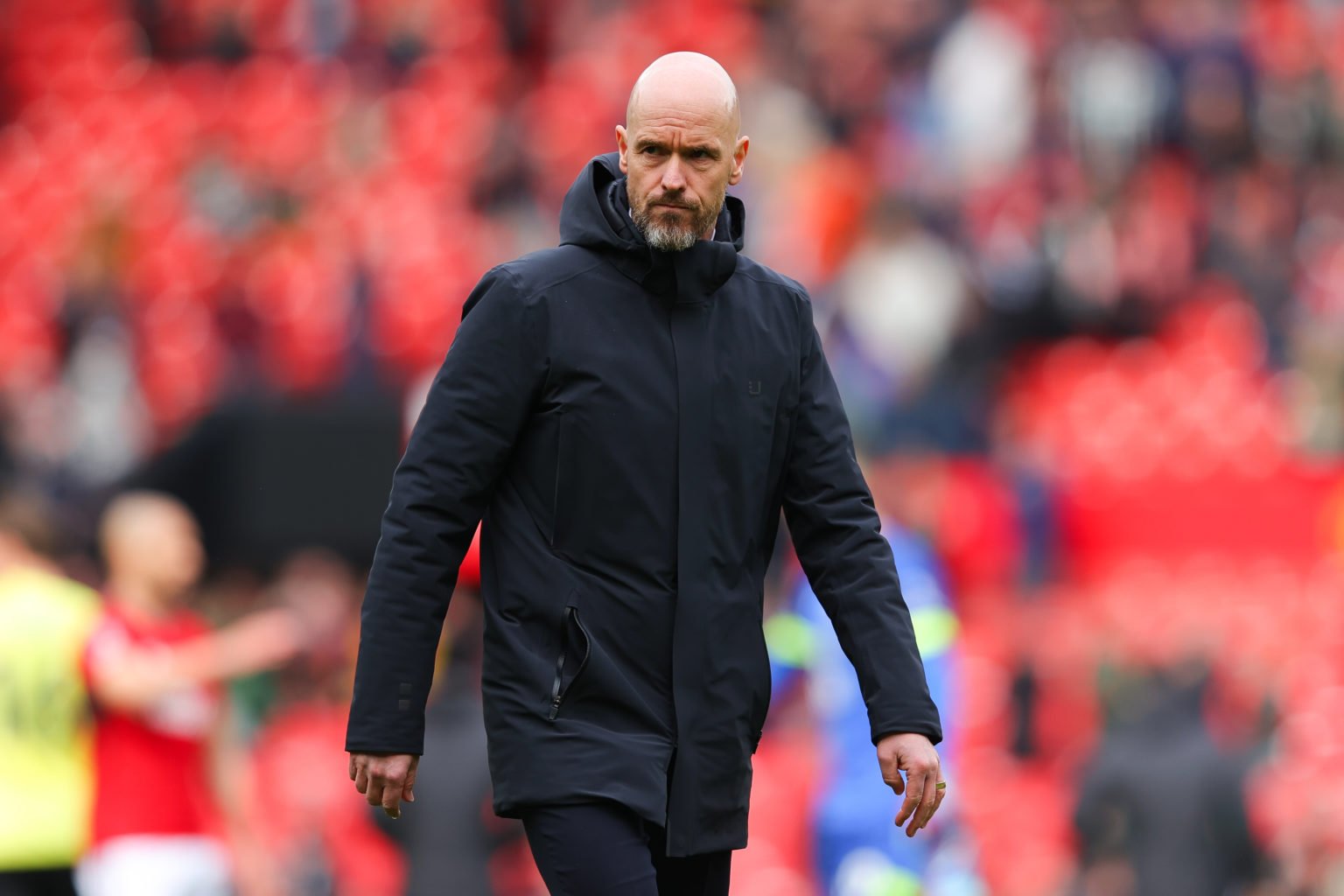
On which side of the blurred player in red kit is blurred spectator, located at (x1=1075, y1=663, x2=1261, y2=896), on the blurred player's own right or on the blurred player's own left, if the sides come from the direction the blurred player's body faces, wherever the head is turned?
on the blurred player's own left

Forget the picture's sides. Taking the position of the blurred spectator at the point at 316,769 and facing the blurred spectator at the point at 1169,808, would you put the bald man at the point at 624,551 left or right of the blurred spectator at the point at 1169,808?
right

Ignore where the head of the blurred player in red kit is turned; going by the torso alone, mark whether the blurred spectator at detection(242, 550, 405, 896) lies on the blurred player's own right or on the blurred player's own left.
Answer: on the blurred player's own left

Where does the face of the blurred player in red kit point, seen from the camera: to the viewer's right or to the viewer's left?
to the viewer's right

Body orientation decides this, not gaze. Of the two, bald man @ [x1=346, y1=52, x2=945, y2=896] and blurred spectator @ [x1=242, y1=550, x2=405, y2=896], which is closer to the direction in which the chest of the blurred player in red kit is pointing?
the bald man

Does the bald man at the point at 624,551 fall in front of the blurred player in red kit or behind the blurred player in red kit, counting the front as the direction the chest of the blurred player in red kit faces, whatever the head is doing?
in front

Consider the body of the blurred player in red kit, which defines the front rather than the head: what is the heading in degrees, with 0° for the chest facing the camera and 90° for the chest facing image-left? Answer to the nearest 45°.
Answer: approximately 315°
